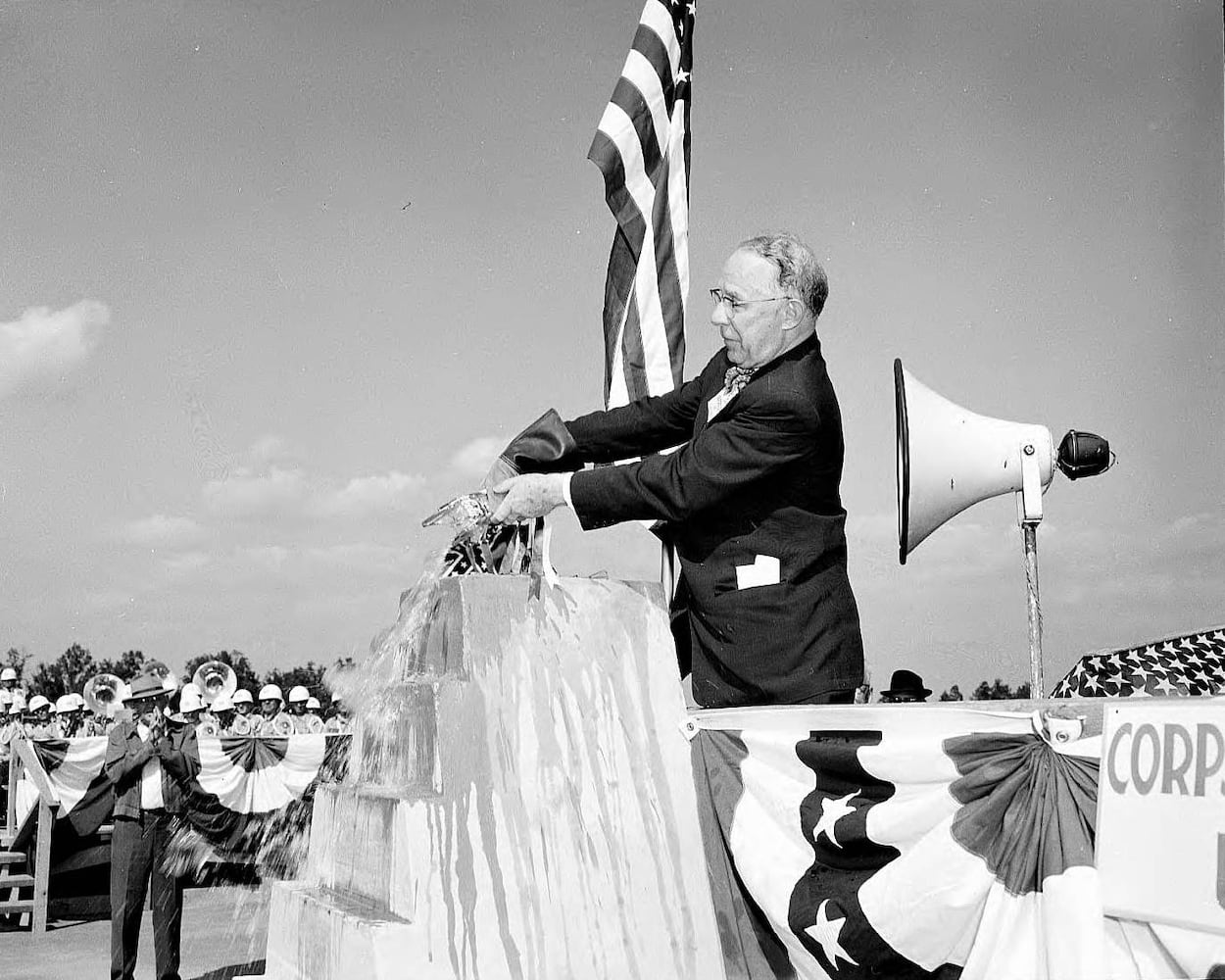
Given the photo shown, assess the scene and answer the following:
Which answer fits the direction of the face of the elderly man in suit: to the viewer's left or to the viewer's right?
to the viewer's left

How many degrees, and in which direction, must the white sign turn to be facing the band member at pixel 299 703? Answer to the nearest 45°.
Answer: approximately 135° to its right

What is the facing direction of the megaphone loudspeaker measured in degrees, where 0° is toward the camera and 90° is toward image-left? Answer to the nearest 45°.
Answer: approximately 90°

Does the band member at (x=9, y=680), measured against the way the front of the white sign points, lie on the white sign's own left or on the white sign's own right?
on the white sign's own right

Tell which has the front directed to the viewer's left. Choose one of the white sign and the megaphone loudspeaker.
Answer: the megaphone loudspeaker

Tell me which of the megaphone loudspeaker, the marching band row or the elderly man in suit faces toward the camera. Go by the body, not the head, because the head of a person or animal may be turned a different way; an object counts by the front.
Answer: the marching band row

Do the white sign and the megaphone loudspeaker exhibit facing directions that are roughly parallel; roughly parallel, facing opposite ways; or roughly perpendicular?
roughly perpendicular

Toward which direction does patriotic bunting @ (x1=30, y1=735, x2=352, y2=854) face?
toward the camera

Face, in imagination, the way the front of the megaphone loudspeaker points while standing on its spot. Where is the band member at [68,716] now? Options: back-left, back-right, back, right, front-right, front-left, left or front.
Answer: front-right

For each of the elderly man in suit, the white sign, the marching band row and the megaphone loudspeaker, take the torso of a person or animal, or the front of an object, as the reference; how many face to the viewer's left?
2

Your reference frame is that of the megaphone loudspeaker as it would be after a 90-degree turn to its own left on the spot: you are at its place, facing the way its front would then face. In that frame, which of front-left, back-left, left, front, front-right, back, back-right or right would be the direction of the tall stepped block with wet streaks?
front-right
